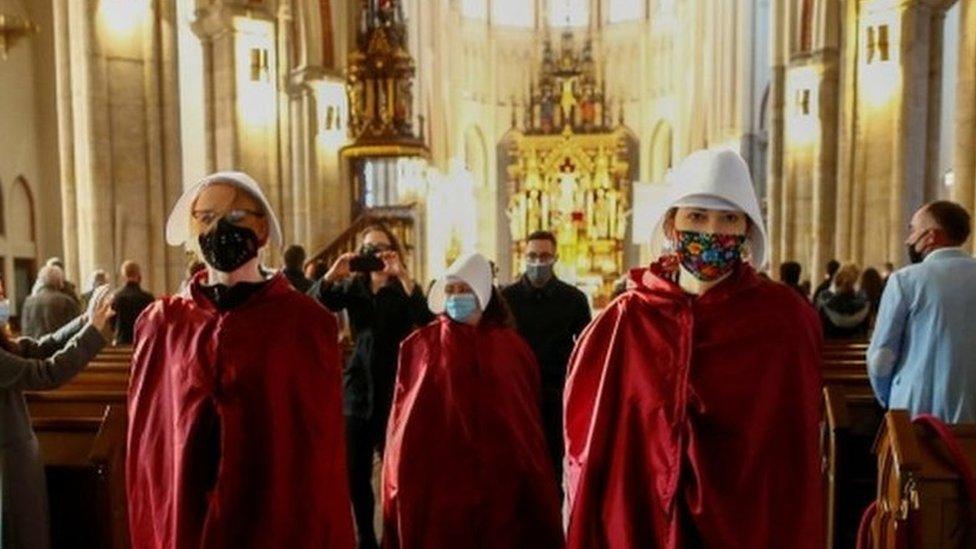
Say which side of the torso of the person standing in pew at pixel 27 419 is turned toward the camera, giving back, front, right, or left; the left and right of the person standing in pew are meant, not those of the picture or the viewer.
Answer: right

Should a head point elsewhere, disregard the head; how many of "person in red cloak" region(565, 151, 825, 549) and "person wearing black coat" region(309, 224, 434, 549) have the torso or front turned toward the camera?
2

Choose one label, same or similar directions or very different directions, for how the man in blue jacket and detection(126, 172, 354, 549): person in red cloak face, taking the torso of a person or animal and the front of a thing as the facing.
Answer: very different directions

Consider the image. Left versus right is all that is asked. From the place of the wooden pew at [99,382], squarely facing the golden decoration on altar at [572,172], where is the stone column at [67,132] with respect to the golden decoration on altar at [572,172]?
left

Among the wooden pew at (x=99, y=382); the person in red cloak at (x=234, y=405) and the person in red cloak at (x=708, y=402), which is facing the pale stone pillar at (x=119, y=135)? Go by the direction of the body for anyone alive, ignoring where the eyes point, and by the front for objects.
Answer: the wooden pew

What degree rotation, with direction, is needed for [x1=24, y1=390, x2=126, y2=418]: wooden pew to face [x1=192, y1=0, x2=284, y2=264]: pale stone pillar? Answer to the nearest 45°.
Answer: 0° — it already faces it

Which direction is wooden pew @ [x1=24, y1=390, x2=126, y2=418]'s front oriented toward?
away from the camera

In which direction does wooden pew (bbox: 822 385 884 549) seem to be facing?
away from the camera
